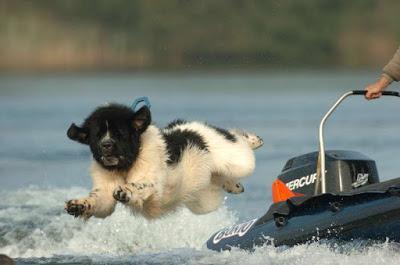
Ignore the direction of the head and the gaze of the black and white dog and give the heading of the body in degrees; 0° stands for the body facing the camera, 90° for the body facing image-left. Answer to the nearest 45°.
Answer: approximately 45°
